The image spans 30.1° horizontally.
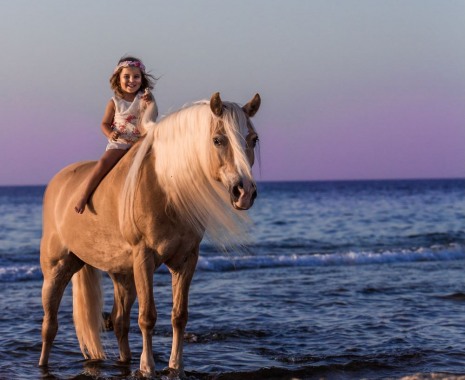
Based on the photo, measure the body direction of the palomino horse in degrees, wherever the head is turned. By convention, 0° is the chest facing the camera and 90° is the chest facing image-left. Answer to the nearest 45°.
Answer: approximately 315°
